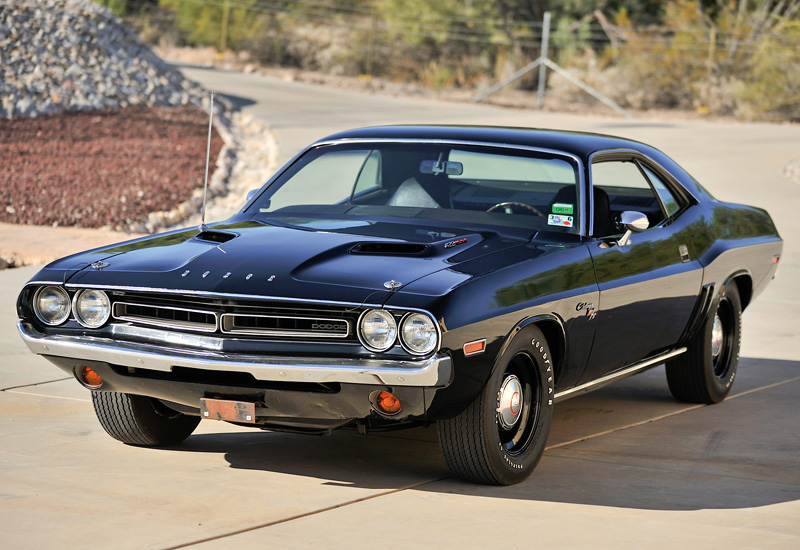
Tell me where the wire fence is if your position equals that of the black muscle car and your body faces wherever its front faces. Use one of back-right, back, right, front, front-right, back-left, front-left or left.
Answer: back-right

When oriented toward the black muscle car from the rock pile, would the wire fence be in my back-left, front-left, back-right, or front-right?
back-left

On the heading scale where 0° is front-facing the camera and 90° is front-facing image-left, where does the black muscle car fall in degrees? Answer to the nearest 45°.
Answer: approximately 45°

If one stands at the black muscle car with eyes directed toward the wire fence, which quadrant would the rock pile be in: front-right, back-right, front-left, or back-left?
front-left

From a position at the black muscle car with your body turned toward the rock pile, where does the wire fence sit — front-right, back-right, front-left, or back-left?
front-right

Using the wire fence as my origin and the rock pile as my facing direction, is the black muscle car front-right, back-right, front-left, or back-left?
front-left

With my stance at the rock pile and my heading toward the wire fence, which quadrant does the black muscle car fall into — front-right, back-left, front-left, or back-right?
back-right

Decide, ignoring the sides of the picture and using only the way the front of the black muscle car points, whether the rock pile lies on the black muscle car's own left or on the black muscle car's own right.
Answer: on the black muscle car's own right
